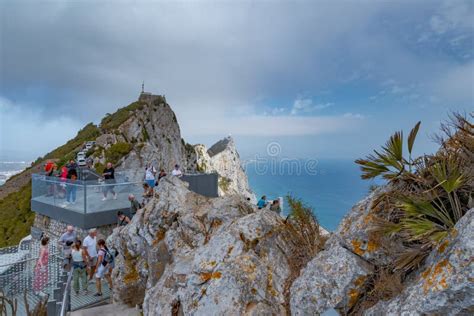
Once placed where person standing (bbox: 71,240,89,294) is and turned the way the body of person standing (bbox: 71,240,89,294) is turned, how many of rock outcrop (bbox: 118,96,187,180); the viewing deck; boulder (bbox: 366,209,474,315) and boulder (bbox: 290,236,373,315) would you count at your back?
2

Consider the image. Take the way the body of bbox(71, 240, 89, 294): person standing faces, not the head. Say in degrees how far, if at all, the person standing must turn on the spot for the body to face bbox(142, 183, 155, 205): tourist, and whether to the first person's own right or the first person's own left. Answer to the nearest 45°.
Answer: approximately 135° to the first person's own left

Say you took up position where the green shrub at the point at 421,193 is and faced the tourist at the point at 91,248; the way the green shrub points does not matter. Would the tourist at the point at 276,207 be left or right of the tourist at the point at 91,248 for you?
right

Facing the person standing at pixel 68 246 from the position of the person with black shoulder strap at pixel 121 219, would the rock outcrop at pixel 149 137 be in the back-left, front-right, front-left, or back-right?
back-right

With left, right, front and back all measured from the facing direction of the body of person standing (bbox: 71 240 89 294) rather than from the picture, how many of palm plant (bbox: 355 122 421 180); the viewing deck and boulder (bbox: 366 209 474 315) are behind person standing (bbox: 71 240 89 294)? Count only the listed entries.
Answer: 1
